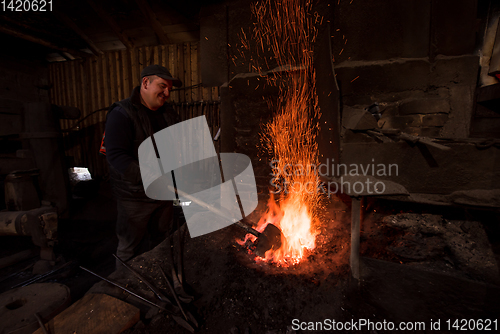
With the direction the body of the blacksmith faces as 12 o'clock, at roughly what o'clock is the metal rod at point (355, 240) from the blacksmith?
The metal rod is roughly at 12 o'clock from the blacksmith.

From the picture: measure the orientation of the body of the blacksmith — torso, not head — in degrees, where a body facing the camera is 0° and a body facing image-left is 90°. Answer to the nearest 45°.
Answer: approximately 315°

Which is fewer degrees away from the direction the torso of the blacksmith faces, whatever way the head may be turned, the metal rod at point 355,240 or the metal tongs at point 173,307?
the metal rod

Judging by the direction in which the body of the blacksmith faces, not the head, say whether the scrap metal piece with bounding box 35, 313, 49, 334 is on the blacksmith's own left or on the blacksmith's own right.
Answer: on the blacksmith's own right

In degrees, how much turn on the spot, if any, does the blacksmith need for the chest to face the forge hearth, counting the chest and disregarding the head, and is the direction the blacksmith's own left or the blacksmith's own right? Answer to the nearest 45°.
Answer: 0° — they already face it

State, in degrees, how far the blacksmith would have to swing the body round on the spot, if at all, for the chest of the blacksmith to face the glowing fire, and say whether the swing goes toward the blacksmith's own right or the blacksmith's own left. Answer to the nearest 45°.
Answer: approximately 45° to the blacksmith's own left

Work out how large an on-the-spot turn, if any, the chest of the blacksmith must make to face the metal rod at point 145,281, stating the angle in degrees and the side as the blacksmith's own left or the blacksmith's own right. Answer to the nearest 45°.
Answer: approximately 45° to the blacksmith's own right

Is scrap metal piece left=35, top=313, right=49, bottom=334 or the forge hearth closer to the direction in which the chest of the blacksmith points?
the forge hearth
